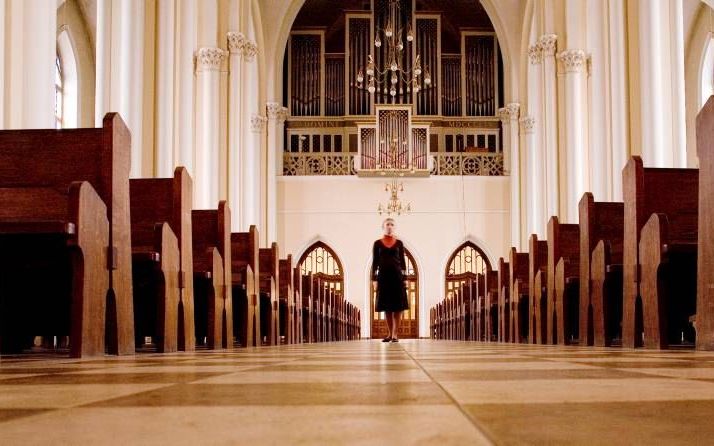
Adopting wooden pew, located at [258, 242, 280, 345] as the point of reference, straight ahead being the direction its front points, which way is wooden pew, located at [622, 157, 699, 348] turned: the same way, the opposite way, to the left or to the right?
the same way

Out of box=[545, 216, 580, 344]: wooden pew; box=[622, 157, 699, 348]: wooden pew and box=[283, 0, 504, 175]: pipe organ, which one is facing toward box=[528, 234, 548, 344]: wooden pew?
the pipe organ

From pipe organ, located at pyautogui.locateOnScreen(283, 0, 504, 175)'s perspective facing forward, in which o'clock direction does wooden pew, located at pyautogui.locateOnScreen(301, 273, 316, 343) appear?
The wooden pew is roughly at 12 o'clock from the pipe organ.

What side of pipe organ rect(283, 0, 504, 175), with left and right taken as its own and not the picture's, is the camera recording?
front

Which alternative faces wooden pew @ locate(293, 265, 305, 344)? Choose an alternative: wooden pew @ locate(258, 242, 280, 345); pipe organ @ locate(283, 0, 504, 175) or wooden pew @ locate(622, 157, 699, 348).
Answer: the pipe organ

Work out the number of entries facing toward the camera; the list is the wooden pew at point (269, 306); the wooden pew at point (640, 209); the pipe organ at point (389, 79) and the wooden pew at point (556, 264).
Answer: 4

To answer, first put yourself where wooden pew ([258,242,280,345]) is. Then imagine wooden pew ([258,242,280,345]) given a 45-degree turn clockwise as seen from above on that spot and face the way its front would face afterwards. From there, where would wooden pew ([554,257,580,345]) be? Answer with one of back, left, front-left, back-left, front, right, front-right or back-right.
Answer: left

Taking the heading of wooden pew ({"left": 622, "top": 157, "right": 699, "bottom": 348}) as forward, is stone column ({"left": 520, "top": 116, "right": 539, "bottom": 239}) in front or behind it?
behind

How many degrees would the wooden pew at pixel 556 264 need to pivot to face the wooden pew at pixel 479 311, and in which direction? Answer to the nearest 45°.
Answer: approximately 180°

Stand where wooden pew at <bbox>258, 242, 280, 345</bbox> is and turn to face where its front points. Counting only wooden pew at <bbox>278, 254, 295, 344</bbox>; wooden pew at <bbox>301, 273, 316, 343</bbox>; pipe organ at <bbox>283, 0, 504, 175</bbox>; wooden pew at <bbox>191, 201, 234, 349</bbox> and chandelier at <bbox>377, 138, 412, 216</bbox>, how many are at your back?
4

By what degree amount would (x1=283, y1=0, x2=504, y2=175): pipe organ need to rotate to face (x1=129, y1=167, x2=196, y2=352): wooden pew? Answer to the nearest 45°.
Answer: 0° — it already faces it

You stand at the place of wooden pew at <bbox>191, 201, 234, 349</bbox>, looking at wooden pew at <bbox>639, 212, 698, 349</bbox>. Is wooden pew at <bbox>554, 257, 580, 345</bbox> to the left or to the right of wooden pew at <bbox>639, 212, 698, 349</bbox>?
left

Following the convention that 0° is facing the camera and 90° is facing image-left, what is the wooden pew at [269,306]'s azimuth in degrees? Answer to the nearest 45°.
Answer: approximately 0°

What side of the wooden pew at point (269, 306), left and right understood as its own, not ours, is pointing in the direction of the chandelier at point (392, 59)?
back

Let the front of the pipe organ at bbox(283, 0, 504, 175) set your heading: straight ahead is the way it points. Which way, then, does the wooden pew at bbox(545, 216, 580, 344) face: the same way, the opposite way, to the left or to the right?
the same way

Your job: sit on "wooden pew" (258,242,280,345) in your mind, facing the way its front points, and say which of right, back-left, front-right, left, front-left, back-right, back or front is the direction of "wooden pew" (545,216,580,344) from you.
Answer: front-left

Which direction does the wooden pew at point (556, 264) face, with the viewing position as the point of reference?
facing the viewer

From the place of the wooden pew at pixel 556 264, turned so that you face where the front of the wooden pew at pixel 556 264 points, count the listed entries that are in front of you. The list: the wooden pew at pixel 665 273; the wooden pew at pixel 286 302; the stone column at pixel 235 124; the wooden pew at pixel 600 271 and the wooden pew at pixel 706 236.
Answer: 3

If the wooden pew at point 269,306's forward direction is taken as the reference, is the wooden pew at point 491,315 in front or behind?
behind
